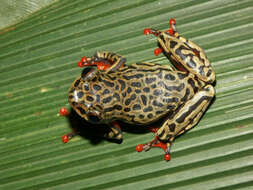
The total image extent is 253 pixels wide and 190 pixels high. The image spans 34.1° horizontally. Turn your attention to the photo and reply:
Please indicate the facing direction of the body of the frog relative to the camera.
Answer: to the viewer's left
